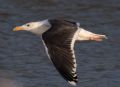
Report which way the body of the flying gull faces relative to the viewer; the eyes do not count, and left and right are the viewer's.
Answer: facing to the left of the viewer
